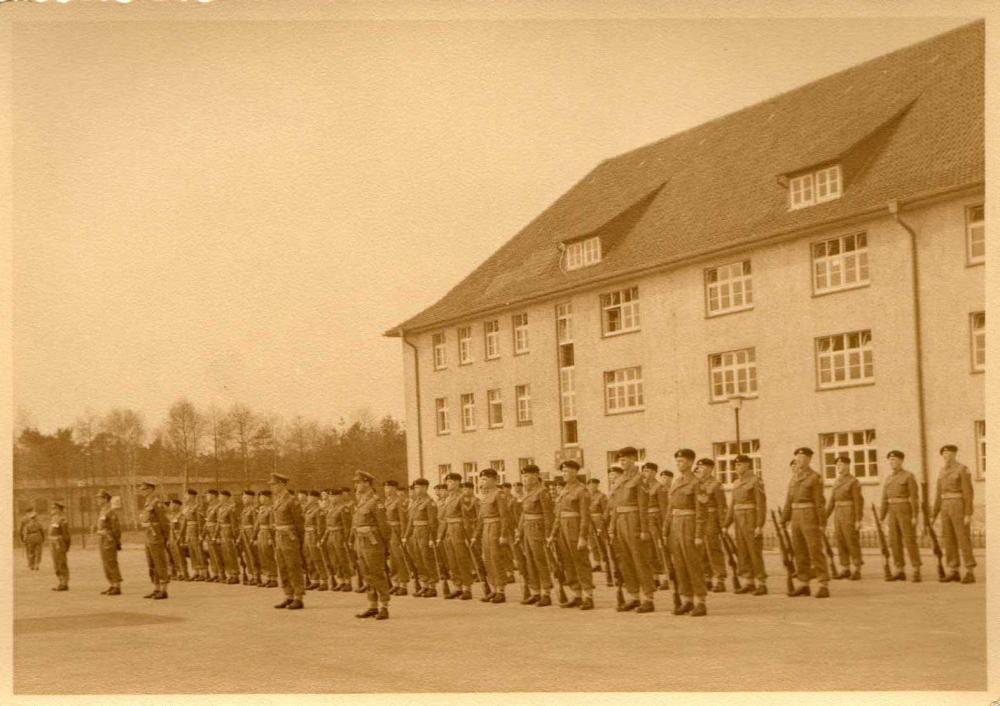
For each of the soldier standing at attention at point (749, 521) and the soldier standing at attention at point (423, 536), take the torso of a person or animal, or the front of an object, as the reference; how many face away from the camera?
0

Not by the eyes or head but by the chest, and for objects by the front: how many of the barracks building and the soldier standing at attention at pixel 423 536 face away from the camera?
0

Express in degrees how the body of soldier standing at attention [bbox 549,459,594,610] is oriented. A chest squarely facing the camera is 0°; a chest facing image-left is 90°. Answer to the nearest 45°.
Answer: approximately 45°

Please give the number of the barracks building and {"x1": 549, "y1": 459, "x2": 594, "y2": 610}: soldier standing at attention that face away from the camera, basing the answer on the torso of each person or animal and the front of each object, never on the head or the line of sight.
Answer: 0

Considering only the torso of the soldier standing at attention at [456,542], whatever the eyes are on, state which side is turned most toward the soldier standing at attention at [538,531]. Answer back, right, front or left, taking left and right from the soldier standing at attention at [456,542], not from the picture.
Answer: left

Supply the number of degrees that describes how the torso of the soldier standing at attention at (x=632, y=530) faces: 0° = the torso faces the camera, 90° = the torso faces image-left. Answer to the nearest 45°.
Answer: approximately 45°

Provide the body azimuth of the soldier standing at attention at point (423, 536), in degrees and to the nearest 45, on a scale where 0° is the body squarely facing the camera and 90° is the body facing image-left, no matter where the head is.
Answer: approximately 45°

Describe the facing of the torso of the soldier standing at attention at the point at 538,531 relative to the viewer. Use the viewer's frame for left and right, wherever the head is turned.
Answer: facing the viewer and to the left of the viewer

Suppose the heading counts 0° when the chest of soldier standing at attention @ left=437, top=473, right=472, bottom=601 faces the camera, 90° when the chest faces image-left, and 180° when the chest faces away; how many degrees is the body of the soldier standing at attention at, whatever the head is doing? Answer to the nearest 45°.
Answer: approximately 45°
